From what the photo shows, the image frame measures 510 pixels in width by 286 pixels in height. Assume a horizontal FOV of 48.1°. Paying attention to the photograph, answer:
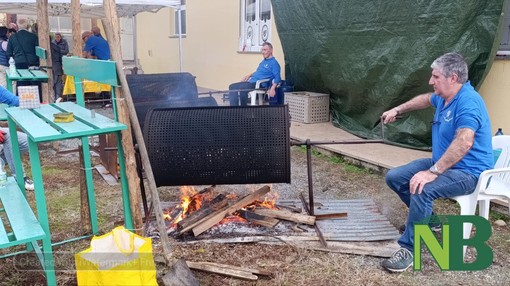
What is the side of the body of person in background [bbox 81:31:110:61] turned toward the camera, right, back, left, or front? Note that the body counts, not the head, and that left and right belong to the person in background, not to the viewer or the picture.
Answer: left

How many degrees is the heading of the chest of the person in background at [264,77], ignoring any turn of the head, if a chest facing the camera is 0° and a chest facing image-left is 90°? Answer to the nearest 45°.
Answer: approximately 45°

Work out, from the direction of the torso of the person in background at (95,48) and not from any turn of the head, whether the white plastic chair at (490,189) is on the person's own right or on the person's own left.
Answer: on the person's own left
